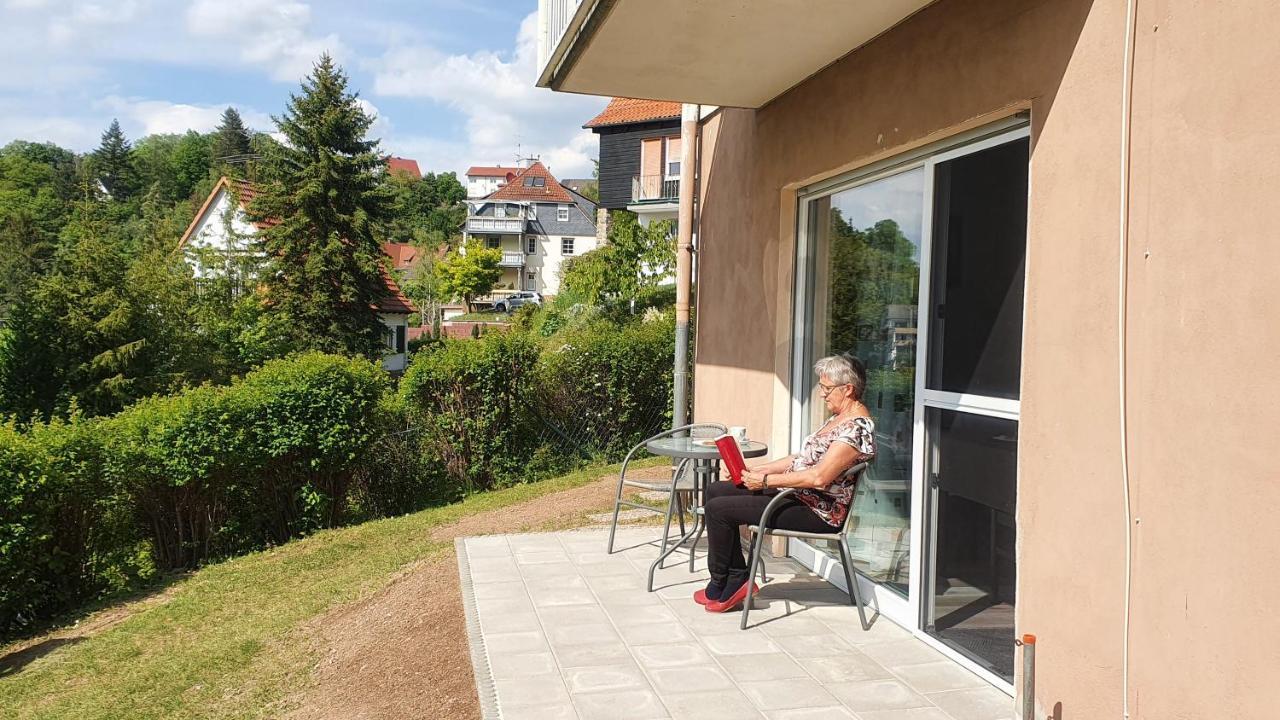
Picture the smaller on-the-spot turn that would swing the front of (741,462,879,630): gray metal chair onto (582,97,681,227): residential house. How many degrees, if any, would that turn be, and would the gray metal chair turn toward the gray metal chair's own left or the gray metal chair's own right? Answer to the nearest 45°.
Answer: approximately 90° to the gray metal chair's own right

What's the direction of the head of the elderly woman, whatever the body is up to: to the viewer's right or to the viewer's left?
to the viewer's left

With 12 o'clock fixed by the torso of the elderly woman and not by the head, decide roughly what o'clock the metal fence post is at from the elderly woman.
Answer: The metal fence post is roughly at 8 o'clock from the elderly woman.

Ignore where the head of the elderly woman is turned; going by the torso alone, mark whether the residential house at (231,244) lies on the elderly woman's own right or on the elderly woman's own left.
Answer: on the elderly woman's own right

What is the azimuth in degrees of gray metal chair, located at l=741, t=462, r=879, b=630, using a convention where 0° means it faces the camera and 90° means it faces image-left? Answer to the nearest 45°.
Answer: approximately 90°

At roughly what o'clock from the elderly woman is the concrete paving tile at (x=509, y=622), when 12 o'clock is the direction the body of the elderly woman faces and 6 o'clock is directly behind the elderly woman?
The concrete paving tile is roughly at 12 o'clock from the elderly woman.

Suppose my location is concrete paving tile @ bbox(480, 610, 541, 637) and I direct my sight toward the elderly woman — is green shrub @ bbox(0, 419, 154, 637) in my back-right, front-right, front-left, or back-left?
back-left

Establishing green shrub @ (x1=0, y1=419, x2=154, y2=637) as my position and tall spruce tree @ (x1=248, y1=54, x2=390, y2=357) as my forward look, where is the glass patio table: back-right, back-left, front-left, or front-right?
back-right

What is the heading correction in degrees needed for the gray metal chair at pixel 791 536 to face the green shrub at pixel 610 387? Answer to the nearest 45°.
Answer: approximately 90° to its right

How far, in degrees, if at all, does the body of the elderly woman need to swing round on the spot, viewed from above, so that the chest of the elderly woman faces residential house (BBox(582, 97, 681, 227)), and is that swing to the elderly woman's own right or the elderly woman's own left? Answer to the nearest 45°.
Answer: approximately 90° to the elderly woman's own right

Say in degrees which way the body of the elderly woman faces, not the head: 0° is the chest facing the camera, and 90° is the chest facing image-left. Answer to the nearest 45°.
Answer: approximately 90°
